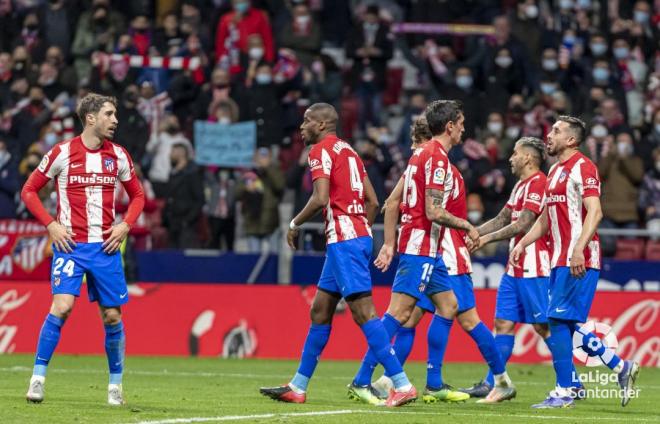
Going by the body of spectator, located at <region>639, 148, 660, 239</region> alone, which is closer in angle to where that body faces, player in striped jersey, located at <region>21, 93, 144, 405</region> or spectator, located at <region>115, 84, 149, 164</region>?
the player in striped jersey

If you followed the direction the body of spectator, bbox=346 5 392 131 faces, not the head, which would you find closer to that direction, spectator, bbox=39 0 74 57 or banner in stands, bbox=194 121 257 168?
the banner in stands

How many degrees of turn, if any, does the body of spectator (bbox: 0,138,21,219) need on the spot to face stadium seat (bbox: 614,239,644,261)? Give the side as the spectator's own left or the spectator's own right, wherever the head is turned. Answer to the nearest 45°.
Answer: approximately 90° to the spectator's own left

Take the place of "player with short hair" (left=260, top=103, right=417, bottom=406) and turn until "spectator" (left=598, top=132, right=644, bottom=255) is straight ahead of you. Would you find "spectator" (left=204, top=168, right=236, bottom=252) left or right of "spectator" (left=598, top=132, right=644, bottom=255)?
left

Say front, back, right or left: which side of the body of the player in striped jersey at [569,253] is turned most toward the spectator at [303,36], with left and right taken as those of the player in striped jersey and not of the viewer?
right

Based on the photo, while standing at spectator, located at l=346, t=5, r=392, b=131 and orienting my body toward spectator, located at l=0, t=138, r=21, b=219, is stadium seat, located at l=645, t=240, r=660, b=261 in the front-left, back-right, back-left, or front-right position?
back-left

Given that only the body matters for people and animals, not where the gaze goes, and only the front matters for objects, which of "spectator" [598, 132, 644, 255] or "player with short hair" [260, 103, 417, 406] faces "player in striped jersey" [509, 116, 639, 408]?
the spectator

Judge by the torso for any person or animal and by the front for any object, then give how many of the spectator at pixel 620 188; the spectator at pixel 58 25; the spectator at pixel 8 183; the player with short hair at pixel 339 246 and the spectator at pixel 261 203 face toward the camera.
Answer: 4

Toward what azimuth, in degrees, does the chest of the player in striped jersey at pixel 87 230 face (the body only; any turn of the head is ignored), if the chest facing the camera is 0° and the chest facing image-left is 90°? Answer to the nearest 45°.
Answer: approximately 0°

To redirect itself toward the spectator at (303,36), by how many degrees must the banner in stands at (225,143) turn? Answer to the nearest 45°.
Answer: approximately 135° to its left

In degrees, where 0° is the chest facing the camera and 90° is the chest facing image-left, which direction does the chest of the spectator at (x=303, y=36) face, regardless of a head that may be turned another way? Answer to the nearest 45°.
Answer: approximately 0°

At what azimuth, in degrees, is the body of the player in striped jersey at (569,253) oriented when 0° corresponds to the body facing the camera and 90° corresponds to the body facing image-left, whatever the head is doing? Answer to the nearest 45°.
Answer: approximately 45°
